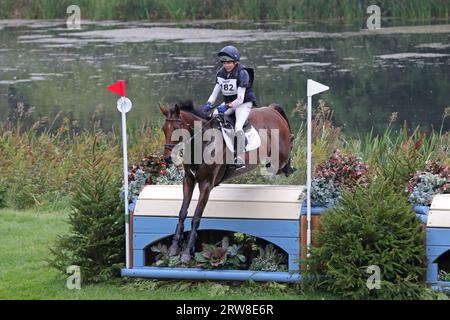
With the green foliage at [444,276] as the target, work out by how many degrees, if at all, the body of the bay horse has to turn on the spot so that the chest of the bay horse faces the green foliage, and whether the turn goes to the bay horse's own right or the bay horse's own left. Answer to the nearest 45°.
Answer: approximately 135° to the bay horse's own left

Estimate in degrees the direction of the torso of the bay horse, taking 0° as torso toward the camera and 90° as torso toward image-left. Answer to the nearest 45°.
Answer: approximately 45°

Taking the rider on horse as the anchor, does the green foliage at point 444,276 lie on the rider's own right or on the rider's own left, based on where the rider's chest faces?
on the rider's own left

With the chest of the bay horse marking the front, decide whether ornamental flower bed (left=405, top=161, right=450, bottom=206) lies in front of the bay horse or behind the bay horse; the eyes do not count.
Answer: behind

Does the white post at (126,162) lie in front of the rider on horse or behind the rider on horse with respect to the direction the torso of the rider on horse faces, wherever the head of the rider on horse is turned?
in front
